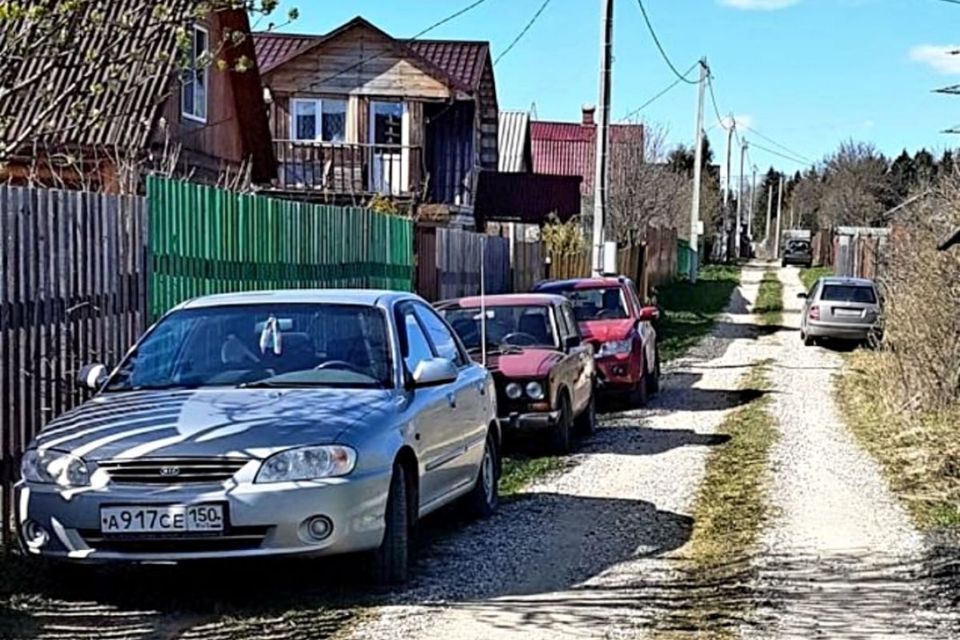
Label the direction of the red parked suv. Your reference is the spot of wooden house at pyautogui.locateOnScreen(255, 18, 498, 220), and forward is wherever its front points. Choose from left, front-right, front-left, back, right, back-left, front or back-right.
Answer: front

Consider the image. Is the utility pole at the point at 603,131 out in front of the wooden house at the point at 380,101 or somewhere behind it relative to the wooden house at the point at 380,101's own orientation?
in front

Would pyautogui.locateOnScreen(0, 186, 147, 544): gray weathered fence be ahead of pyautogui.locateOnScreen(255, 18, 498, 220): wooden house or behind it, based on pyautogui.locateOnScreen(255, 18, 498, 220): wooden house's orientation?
ahead

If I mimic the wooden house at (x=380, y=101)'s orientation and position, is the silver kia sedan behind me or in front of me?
in front

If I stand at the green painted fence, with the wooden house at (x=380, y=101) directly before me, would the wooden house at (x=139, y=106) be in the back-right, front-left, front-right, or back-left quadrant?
front-left

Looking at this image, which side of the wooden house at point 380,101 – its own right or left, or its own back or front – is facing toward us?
front

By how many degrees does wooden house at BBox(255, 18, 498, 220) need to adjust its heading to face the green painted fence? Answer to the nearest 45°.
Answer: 0° — it already faces it
